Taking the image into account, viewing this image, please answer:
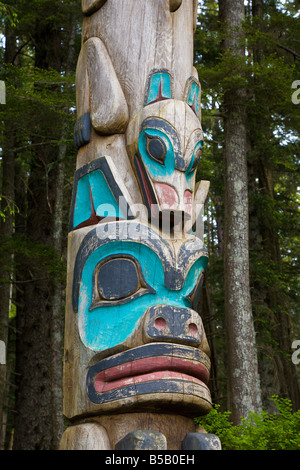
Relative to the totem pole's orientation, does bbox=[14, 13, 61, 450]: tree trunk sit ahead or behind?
behind

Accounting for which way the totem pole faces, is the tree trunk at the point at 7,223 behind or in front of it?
behind

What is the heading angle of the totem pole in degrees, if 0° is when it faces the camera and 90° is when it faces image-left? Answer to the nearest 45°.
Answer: approximately 315°
